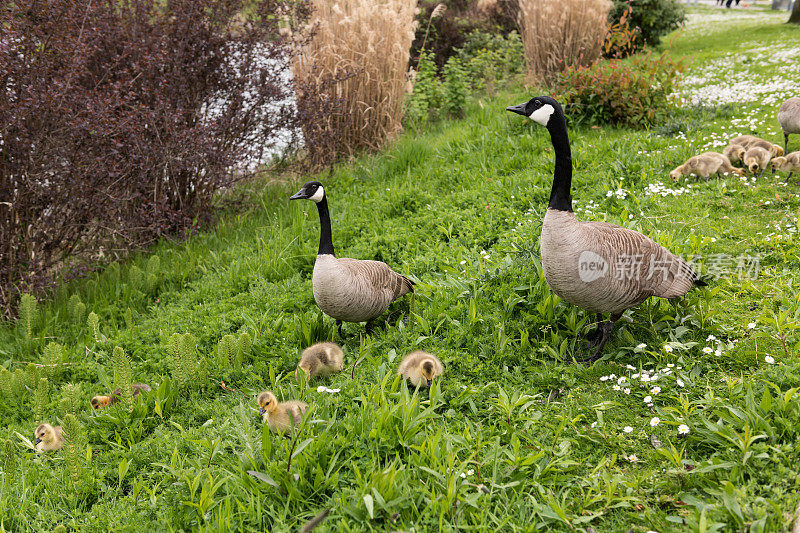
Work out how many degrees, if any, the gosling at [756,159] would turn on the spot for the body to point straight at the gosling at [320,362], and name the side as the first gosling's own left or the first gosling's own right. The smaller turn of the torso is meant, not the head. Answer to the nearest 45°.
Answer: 0° — it already faces it

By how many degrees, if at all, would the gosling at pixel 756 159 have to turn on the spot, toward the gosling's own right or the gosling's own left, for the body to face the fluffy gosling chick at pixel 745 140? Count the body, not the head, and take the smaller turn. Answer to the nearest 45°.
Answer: approximately 135° to the gosling's own right

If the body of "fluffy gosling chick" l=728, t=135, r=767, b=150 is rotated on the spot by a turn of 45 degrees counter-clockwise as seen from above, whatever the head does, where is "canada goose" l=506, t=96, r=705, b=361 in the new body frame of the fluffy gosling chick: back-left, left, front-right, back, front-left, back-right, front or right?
back-right

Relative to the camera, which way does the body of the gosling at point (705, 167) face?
to the viewer's left

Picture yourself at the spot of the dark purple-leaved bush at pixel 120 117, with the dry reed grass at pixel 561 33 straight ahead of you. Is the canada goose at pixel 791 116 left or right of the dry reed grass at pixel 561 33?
right

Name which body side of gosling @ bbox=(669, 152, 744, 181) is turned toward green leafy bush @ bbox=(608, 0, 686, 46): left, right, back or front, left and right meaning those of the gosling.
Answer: right

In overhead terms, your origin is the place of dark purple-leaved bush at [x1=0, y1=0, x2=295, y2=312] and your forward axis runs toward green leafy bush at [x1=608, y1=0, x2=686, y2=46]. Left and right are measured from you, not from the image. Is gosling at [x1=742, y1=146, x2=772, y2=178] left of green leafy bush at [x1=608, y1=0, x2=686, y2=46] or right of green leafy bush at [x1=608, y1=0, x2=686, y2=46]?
right

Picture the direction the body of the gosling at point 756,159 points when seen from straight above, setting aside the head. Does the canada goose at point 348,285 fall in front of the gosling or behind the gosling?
in front

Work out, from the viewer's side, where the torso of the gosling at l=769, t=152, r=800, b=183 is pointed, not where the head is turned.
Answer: to the viewer's left
